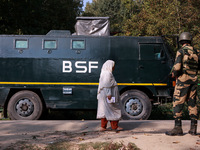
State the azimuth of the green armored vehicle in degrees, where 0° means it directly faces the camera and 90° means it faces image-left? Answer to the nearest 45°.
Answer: approximately 270°

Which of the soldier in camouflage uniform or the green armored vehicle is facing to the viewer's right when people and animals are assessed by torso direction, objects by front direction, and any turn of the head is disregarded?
the green armored vehicle

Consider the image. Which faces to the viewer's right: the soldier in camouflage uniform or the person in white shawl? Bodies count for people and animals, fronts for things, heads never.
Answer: the person in white shawl

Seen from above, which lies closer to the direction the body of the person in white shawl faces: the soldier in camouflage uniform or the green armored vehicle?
the soldier in camouflage uniform

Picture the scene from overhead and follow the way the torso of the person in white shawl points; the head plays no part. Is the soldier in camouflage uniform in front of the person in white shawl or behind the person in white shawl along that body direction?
in front

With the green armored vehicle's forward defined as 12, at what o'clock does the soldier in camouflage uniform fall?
The soldier in camouflage uniform is roughly at 2 o'clock from the green armored vehicle.

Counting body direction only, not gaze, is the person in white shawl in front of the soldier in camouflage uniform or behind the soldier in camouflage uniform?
in front

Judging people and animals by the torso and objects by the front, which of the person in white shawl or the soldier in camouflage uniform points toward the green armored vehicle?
the soldier in camouflage uniform

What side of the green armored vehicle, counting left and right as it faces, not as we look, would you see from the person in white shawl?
right

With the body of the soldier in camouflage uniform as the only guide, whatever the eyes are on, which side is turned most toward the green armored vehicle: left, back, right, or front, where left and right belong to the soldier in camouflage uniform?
front

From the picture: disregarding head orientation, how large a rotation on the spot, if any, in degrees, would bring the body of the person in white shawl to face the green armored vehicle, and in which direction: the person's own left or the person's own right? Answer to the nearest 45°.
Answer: approximately 90° to the person's own left

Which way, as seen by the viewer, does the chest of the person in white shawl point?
to the viewer's right

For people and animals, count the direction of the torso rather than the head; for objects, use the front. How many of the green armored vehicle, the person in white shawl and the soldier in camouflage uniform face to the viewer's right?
2
